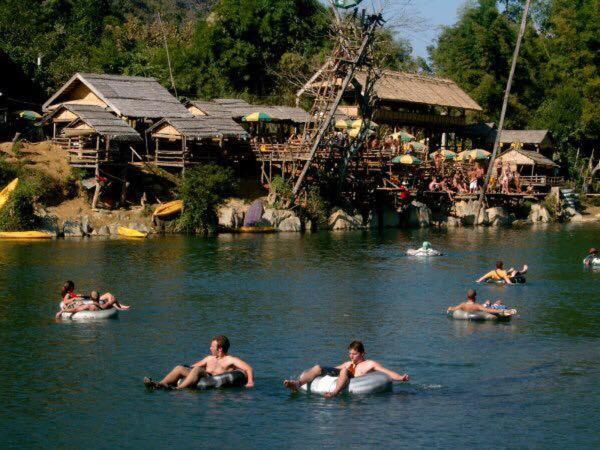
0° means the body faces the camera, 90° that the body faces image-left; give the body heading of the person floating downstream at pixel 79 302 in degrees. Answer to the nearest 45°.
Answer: approximately 270°

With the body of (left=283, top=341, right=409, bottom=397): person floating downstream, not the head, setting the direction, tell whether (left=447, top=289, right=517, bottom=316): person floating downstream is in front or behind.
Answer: behind

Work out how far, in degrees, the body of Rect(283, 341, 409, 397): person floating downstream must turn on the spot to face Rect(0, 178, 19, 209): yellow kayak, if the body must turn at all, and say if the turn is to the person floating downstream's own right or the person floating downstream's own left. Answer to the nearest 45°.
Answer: approximately 90° to the person floating downstream's own right

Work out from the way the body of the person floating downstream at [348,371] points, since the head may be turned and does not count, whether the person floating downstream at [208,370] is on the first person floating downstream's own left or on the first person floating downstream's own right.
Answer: on the first person floating downstream's own right

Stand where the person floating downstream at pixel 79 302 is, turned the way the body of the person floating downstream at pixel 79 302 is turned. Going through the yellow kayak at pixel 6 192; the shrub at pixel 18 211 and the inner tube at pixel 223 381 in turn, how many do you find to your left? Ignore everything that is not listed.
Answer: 2

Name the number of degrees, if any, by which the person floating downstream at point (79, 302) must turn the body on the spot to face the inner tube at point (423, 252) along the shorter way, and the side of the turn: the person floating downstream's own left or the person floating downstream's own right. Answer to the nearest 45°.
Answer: approximately 45° to the person floating downstream's own left

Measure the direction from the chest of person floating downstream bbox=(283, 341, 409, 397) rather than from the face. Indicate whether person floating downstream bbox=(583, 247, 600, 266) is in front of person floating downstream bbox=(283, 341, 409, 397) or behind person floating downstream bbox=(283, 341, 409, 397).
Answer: behind

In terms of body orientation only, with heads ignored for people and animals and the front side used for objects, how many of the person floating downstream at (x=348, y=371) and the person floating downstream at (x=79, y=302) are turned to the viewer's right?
1

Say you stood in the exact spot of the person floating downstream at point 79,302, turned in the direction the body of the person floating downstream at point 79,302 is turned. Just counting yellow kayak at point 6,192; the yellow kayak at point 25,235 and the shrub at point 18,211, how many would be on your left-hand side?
3
